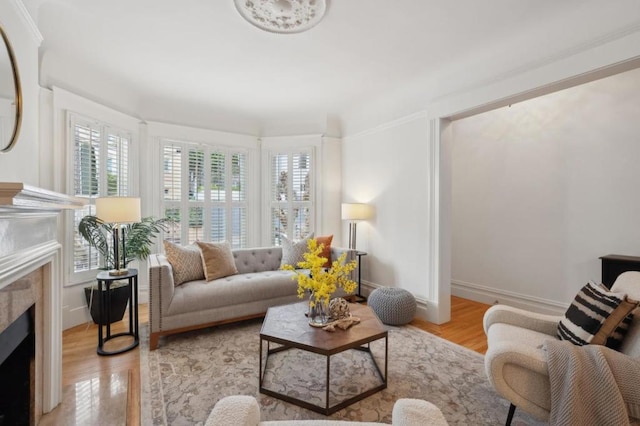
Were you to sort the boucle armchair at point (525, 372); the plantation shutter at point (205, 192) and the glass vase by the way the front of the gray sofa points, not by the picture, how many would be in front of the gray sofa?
2

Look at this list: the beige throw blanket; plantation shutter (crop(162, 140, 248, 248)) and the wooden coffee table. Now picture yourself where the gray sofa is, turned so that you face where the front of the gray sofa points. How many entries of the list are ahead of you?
2

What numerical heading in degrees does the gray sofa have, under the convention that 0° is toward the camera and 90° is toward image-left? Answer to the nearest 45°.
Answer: approximately 315°

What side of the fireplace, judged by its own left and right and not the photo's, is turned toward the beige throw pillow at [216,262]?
left

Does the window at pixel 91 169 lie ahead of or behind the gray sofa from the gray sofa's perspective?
behind
